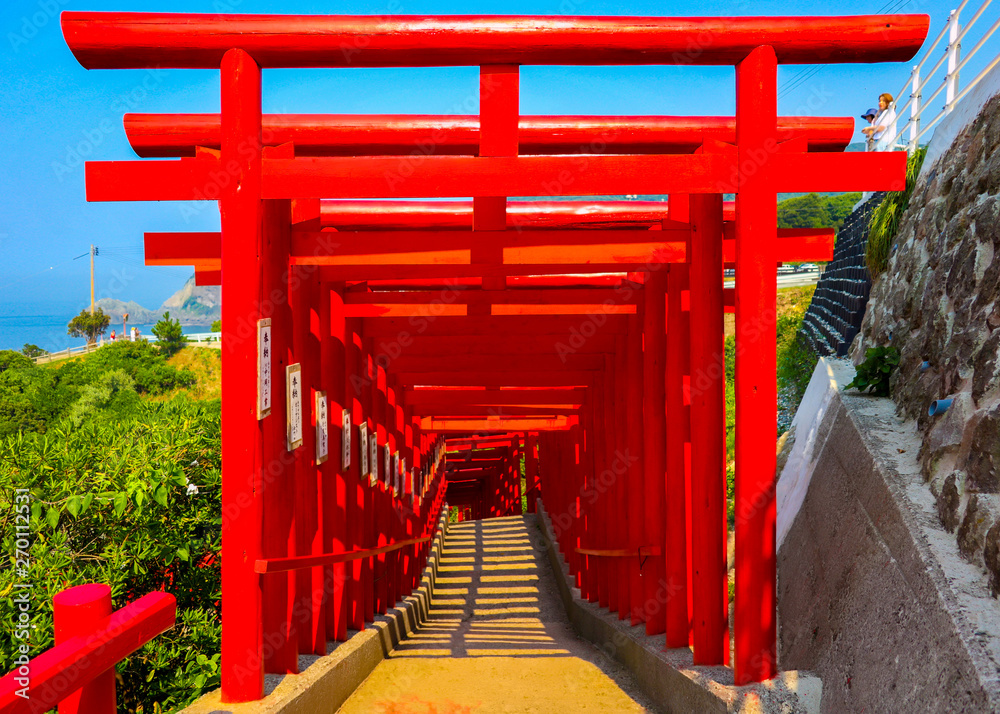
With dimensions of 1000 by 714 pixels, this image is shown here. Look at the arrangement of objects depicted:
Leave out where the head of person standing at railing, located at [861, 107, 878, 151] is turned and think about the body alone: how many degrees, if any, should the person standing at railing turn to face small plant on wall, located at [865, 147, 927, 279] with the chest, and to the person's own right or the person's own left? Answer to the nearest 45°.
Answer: approximately 45° to the person's own left

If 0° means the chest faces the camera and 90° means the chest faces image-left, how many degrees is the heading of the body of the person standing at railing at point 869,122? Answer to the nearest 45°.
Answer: approximately 45°
